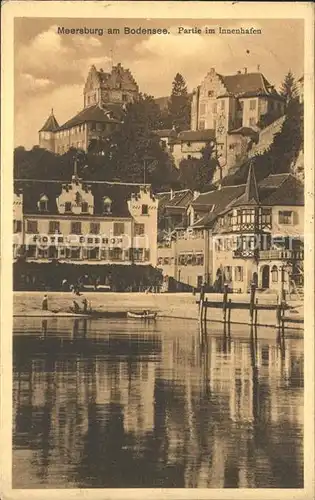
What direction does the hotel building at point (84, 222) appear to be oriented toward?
toward the camera
